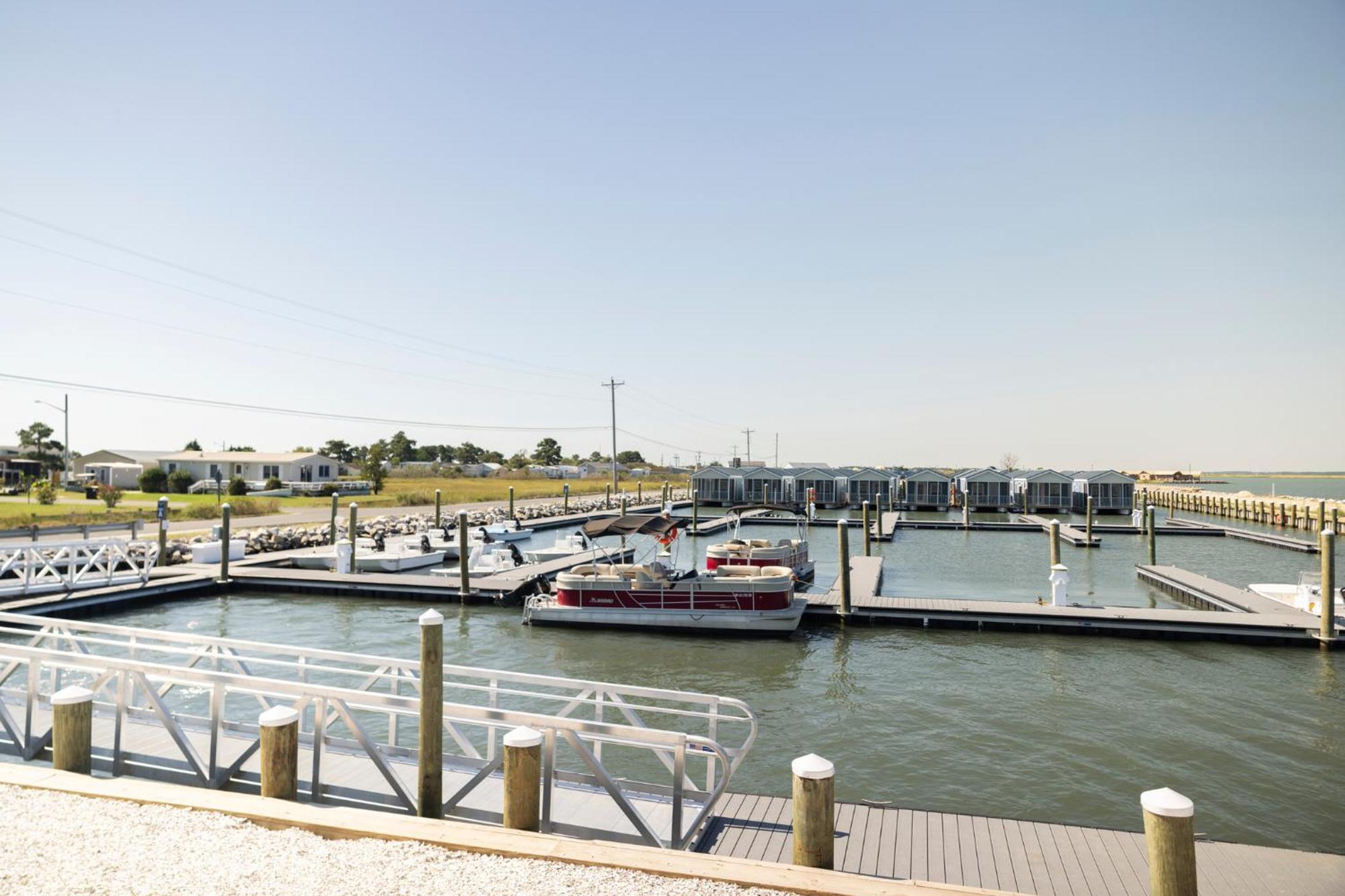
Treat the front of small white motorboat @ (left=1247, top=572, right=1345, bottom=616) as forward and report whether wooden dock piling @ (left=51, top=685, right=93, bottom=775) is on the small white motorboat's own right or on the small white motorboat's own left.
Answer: on the small white motorboat's own left

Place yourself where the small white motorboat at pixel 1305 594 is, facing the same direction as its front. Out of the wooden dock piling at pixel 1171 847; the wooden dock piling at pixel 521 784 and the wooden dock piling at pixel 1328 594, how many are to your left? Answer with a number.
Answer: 3

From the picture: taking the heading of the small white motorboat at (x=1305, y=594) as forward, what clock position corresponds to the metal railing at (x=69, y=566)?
The metal railing is roughly at 11 o'clock from the small white motorboat.

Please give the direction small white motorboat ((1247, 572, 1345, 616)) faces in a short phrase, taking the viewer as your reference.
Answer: facing to the left of the viewer

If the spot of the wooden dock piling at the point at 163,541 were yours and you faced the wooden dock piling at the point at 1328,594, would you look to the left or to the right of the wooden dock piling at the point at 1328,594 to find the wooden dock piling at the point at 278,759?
right

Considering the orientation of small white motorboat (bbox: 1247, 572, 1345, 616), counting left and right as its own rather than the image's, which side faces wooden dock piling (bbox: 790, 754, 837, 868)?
left

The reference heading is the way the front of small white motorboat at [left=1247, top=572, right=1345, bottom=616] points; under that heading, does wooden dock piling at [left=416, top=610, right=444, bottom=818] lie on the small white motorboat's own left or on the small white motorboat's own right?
on the small white motorboat's own left
